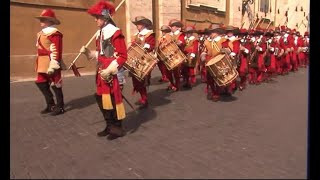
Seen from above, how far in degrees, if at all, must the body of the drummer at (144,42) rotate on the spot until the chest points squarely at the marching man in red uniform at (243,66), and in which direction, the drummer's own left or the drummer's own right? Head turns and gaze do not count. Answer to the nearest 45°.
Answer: approximately 180°

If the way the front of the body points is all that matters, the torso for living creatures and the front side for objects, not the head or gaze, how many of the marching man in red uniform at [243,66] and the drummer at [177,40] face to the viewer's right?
0

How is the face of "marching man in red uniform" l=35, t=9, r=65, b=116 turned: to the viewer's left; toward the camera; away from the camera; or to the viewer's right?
to the viewer's left

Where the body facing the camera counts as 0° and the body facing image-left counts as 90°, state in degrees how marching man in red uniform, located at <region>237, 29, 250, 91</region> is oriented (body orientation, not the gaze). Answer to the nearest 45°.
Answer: approximately 45°

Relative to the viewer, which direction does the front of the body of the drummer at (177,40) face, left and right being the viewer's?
facing the viewer and to the left of the viewer

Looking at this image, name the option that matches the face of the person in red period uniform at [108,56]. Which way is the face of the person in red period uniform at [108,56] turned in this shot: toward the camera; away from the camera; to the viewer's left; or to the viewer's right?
to the viewer's left

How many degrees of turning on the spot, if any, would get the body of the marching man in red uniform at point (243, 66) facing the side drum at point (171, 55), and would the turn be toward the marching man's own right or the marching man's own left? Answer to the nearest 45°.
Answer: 0° — they already face it

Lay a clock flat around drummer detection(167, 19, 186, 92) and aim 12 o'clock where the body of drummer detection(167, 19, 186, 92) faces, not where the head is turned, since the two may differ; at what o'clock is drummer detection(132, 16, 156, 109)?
drummer detection(132, 16, 156, 109) is roughly at 11 o'clock from drummer detection(167, 19, 186, 92).

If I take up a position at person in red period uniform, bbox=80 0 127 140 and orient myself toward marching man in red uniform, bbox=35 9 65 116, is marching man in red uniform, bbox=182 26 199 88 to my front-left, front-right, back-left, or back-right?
front-right

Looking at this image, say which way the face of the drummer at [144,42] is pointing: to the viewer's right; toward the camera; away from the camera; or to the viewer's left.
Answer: to the viewer's left

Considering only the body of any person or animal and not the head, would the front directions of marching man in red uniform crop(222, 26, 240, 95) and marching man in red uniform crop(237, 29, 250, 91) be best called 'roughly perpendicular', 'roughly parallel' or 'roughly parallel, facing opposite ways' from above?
roughly parallel
